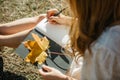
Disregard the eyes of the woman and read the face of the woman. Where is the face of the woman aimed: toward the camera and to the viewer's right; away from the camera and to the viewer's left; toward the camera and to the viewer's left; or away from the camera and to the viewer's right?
away from the camera and to the viewer's left

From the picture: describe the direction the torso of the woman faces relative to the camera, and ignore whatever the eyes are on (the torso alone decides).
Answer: to the viewer's left
